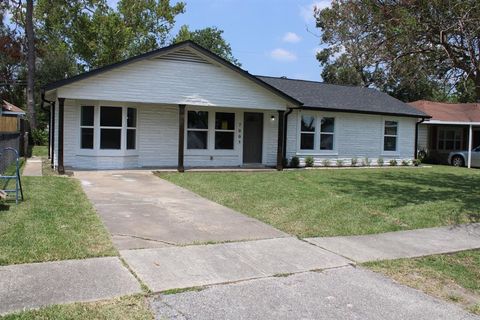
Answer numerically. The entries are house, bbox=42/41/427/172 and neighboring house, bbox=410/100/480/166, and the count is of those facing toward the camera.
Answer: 2

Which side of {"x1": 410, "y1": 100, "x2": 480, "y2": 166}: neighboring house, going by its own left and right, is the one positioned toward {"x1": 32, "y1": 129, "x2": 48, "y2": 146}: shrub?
right

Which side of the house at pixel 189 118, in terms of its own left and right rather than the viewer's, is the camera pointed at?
front

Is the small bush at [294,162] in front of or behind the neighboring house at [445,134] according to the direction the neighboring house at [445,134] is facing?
in front

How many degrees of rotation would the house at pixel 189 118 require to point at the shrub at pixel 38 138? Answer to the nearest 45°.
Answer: approximately 135° to its right

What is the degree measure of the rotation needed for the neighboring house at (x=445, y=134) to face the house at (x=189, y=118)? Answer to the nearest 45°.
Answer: approximately 45° to its right

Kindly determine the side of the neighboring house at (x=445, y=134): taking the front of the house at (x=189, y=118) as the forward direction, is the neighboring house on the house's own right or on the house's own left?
on the house's own left

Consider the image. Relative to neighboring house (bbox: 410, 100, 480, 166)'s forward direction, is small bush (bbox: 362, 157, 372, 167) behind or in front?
in front
